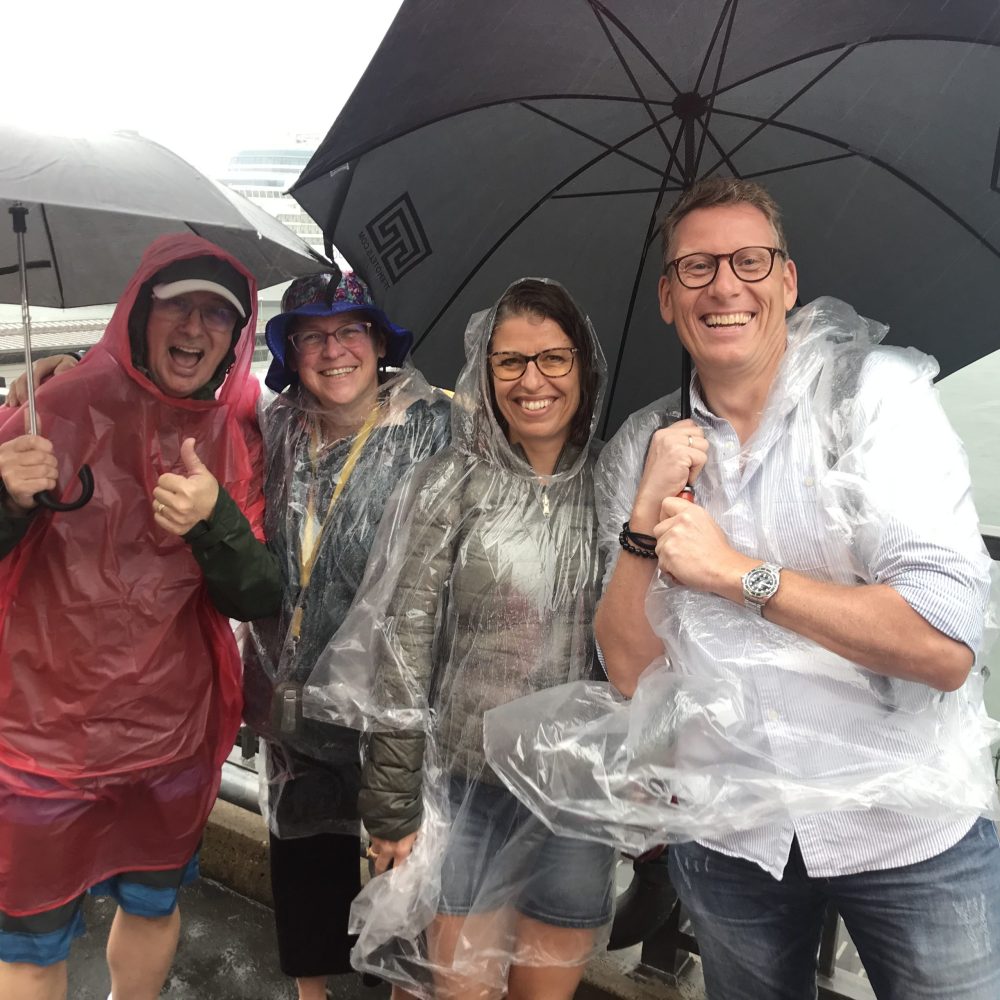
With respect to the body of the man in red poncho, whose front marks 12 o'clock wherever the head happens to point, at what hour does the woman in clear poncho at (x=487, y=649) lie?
The woman in clear poncho is roughly at 10 o'clock from the man in red poncho.

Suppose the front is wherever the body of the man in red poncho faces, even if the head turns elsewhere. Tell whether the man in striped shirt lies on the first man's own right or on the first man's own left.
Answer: on the first man's own left

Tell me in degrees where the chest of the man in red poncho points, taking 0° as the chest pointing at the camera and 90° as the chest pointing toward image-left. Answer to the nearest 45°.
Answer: approximately 0°
